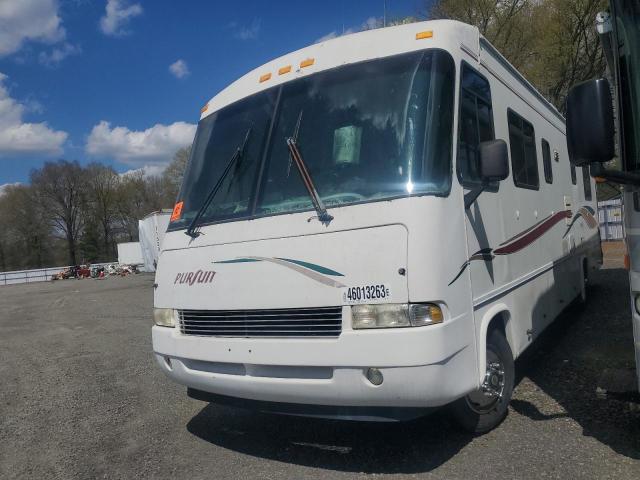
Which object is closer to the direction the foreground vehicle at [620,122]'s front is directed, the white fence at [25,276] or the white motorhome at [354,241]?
the white motorhome

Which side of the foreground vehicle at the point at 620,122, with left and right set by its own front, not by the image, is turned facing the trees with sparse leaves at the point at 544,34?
back

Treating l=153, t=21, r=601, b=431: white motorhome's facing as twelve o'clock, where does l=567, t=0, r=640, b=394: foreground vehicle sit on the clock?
The foreground vehicle is roughly at 10 o'clock from the white motorhome.

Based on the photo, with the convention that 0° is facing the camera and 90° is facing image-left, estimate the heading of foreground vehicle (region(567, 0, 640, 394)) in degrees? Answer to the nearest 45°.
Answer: approximately 0°

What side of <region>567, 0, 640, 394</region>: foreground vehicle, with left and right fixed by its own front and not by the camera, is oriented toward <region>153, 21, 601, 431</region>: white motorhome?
right

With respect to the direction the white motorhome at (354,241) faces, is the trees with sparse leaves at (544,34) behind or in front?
behind

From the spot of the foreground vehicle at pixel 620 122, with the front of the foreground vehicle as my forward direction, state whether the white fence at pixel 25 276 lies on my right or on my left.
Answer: on my right

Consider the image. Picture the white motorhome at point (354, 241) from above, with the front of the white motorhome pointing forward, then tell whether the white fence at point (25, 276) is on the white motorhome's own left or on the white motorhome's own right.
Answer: on the white motorhome's own right
